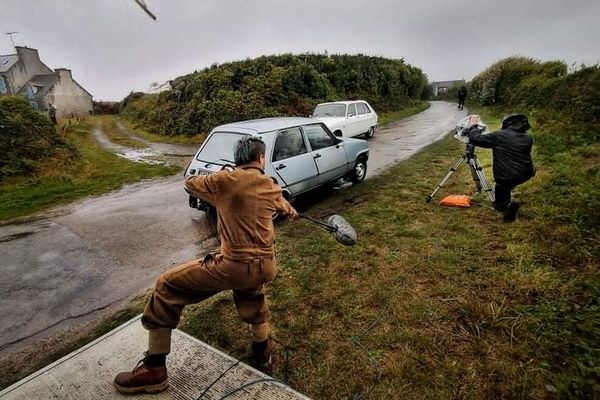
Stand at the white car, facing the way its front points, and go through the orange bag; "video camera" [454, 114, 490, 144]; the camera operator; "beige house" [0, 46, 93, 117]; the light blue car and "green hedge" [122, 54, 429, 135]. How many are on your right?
2

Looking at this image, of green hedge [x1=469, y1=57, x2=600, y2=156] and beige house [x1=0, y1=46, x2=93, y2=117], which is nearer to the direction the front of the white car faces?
the beige house

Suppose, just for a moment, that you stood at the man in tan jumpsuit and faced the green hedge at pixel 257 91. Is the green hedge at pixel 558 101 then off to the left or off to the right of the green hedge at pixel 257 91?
right

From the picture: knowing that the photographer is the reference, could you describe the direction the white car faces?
facing the viewer and to the left of the viewer

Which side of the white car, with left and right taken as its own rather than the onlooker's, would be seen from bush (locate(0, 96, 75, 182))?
front

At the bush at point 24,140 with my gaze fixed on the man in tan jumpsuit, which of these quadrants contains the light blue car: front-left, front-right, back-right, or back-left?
front-left

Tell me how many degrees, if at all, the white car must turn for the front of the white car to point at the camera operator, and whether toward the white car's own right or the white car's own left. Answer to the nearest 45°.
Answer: approximately 45° to the white car's own left

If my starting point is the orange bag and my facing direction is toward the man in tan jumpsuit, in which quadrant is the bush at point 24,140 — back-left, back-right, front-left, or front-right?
front-right

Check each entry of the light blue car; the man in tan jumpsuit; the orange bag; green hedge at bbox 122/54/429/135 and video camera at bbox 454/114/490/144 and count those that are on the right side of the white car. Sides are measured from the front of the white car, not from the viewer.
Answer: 1

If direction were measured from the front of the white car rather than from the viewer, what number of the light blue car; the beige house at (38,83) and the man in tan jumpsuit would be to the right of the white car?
1

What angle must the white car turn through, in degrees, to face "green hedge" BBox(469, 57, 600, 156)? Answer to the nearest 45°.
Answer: approximately 135° to its left
